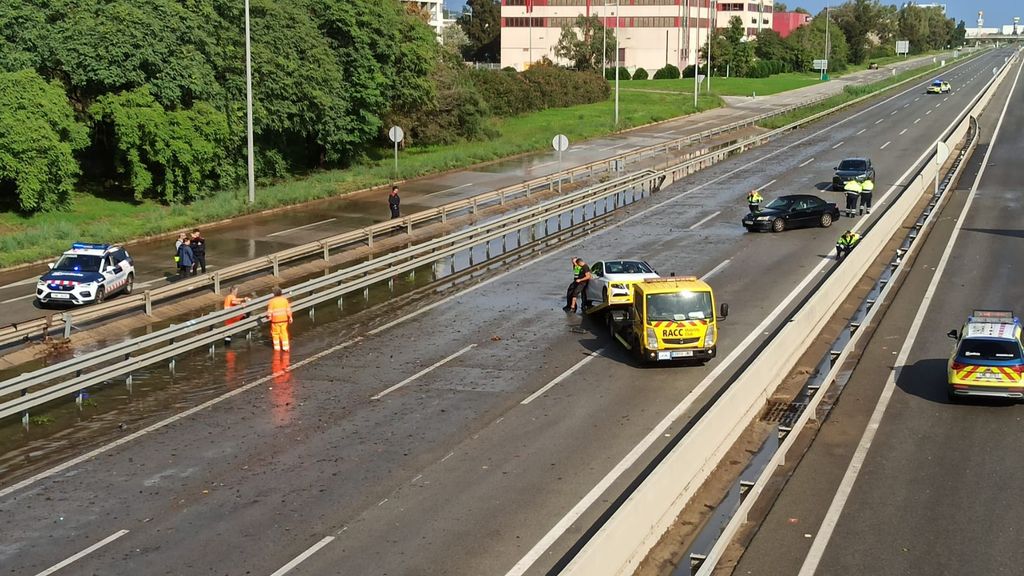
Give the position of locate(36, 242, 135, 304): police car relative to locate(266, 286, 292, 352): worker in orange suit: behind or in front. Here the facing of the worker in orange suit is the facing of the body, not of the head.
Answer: in front

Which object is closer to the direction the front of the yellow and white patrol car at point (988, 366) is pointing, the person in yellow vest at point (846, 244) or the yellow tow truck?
the person in yellow vest

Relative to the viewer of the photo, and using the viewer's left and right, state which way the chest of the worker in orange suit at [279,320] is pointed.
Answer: facing away from the viewer

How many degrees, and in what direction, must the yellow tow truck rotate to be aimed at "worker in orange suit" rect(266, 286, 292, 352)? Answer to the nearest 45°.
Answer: approximately 90° to its right

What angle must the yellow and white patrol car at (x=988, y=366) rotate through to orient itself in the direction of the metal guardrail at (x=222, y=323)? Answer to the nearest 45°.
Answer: approximately 90° to its left

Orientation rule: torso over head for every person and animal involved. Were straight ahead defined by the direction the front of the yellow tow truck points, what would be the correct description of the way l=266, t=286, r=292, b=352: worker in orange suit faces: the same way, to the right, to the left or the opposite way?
the opposite way

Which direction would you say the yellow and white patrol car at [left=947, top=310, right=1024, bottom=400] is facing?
away from the camera

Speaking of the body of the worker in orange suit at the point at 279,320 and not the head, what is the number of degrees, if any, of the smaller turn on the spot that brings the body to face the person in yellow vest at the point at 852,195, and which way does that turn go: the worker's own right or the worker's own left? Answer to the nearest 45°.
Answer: approximately 45° to the worker's own right

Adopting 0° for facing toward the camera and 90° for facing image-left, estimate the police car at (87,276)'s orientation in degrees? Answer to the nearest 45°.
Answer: approximately 45°
